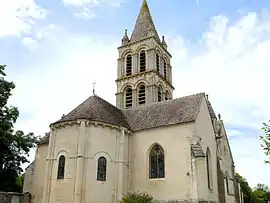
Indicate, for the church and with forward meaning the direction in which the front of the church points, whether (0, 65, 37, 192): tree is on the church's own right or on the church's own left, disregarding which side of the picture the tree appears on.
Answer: on the church's own left

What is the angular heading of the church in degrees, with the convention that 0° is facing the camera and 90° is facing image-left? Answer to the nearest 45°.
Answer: approximately 225°
